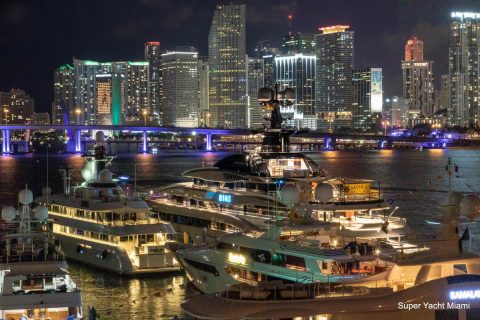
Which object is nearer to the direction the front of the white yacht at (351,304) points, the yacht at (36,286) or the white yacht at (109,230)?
the yacht

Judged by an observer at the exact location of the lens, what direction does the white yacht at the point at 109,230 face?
facing away from the viewer and to the left of the viewer

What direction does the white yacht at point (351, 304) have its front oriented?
to the viewer's left

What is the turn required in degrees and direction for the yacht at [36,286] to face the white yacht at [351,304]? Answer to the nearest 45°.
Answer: approximately 135° to its right

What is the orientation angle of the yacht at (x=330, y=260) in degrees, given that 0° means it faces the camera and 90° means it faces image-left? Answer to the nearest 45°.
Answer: approximately 90°

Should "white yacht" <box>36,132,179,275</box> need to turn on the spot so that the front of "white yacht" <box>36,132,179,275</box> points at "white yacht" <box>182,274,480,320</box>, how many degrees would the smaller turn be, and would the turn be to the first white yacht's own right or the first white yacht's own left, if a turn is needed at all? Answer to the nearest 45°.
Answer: approximately 135° to the first white yacht's own left
